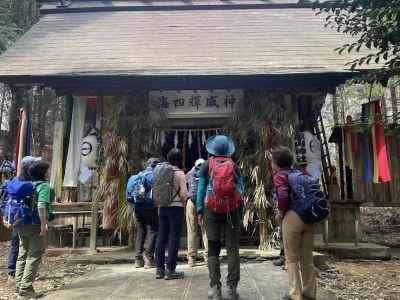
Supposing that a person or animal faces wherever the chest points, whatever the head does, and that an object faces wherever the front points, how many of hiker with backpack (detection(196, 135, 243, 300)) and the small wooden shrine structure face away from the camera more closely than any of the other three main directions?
1

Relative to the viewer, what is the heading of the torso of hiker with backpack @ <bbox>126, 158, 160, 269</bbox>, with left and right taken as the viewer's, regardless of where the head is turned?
facing away from the viewer and to the right of the viewer

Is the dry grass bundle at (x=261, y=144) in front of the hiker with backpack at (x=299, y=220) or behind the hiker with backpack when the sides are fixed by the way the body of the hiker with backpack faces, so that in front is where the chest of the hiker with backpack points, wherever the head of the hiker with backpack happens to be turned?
in front

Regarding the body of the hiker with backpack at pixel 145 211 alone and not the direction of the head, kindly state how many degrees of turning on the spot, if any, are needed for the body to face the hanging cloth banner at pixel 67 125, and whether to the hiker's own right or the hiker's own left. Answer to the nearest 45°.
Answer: approximately 90° to the hiker's own left

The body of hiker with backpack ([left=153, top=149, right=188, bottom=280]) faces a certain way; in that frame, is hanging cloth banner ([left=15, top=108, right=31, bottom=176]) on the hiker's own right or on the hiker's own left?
on the hiker's own left

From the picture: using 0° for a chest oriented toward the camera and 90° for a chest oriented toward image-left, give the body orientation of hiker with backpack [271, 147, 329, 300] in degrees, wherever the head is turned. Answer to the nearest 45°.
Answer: approximately 135°

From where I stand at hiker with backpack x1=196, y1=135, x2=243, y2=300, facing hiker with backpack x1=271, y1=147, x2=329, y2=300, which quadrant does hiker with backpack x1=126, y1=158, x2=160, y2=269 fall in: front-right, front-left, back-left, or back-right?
back-left

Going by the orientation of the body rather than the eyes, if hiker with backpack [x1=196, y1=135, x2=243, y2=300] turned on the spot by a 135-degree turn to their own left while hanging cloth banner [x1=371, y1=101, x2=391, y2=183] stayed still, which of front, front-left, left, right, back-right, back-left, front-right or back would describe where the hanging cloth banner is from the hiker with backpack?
back

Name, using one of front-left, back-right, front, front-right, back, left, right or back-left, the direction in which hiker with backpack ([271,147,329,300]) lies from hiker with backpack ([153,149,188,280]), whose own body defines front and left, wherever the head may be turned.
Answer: right

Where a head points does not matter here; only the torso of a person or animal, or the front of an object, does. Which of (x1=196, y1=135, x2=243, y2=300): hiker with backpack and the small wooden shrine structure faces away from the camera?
the hiker with backpack

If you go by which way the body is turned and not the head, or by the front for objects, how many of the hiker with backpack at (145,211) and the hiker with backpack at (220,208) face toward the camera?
0

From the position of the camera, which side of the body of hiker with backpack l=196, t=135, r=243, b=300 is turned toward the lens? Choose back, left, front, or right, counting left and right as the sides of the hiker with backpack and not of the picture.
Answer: back

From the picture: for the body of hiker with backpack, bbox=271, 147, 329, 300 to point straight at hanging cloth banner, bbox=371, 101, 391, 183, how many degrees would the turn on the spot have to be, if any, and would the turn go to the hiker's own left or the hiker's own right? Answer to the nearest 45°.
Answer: approximately 45° to the hiker's own right

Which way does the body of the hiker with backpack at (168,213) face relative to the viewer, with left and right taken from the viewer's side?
facing away from the viewer and to the right of the viewer

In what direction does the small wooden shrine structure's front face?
toward the camera

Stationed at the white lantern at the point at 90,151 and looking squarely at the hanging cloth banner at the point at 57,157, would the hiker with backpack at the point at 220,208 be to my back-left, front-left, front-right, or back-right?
back-left
